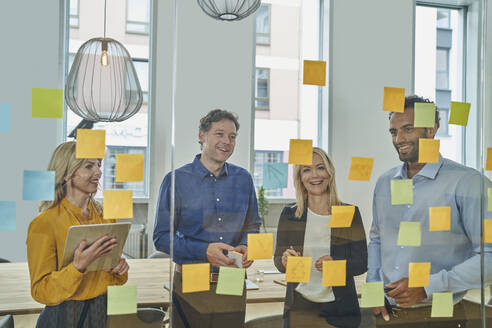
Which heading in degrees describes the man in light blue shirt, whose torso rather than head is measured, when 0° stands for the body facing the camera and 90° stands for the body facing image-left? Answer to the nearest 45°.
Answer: approximately 45°

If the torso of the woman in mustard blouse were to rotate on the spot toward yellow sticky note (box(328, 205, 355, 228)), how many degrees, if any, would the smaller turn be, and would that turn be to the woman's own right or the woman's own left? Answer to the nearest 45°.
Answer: approximately 45° to the woman's own left

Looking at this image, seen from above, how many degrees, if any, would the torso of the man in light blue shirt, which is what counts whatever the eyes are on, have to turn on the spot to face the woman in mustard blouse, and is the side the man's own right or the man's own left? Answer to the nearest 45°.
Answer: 0° — they already face them
